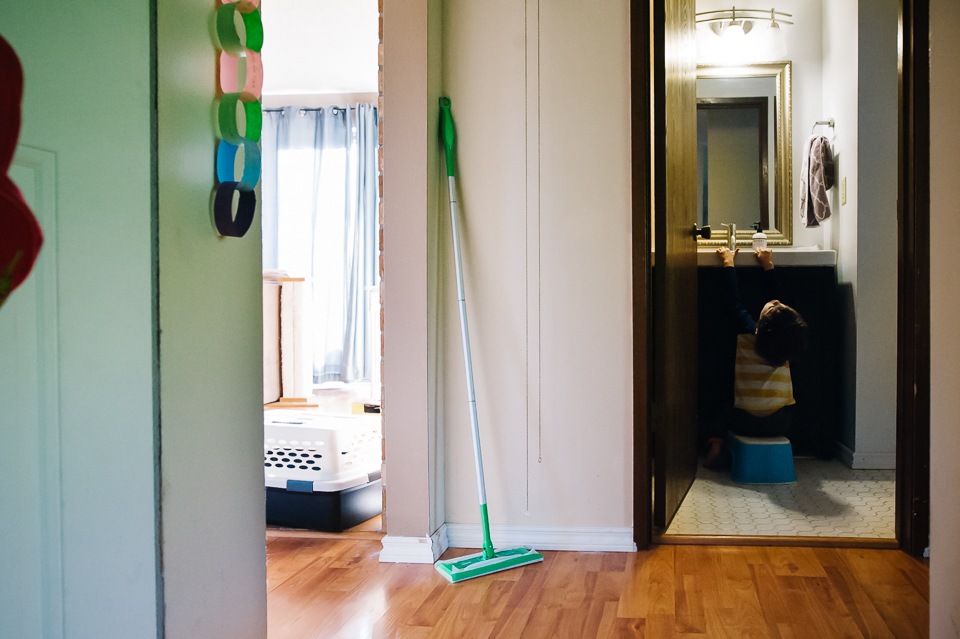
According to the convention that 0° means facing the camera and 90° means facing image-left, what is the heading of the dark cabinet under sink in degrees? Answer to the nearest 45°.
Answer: approximately 0°

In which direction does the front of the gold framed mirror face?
toward the camera

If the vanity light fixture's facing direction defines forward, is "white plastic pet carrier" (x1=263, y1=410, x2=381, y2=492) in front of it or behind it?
in front

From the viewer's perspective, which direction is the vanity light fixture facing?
toward the camera

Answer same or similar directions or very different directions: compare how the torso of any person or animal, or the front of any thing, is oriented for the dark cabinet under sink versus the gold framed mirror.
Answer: same or similar directions

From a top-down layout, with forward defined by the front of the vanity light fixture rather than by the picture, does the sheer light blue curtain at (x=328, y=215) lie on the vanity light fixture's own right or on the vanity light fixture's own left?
on the vanity light fixture's own right

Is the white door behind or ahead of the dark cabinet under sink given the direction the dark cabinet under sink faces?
ahead

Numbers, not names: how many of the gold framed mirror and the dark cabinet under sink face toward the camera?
2

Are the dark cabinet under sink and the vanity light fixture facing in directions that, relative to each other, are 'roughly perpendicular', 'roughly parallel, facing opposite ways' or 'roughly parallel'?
roughly parallel

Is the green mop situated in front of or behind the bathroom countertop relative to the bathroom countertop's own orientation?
in front
